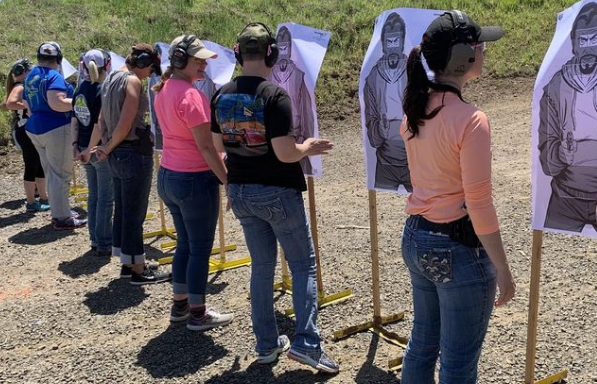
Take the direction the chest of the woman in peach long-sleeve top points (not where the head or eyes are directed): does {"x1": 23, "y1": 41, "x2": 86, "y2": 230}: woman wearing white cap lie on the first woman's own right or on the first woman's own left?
on the first woman's own left

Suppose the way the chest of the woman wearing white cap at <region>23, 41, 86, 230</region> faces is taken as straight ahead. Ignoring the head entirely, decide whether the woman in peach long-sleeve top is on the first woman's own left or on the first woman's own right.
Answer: on the first woman's own right

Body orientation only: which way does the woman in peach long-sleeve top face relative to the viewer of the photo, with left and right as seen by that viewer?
facing away from the viewer and to the right of the viewer

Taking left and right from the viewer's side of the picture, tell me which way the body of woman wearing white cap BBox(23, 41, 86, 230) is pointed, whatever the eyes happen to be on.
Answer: facing away from the viewer and to the right of the viewer

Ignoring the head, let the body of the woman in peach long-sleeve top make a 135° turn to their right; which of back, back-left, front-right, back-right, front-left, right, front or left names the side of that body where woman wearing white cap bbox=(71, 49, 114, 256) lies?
back-right

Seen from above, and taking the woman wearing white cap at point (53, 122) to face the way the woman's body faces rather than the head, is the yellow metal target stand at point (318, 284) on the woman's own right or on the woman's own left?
on the woman's own right

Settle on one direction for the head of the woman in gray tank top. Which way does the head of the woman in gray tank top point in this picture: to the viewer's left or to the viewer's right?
to the viewer's right

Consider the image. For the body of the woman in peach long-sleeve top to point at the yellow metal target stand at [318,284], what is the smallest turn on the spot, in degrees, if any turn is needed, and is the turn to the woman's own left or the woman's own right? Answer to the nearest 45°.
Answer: approximately 90° to the woman's own left
